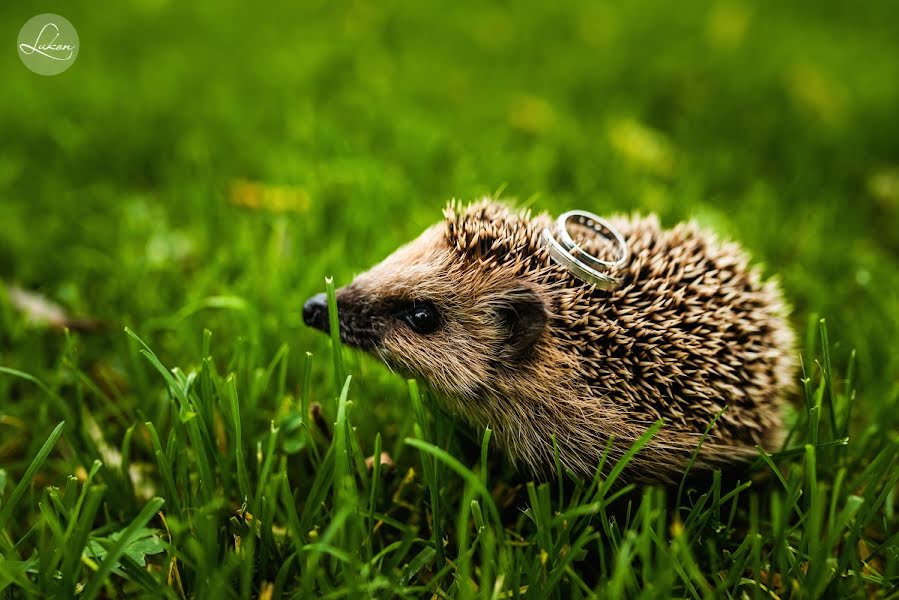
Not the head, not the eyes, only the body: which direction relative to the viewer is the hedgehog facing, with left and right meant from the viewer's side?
facing to the left of the viewer
